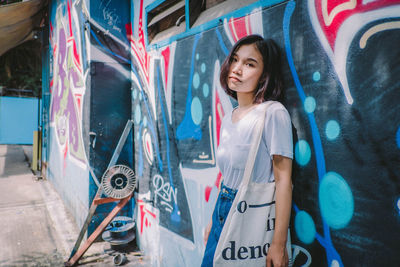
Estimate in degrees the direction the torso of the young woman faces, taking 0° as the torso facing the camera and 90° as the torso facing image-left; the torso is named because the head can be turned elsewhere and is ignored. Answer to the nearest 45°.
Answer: approximately 45°
